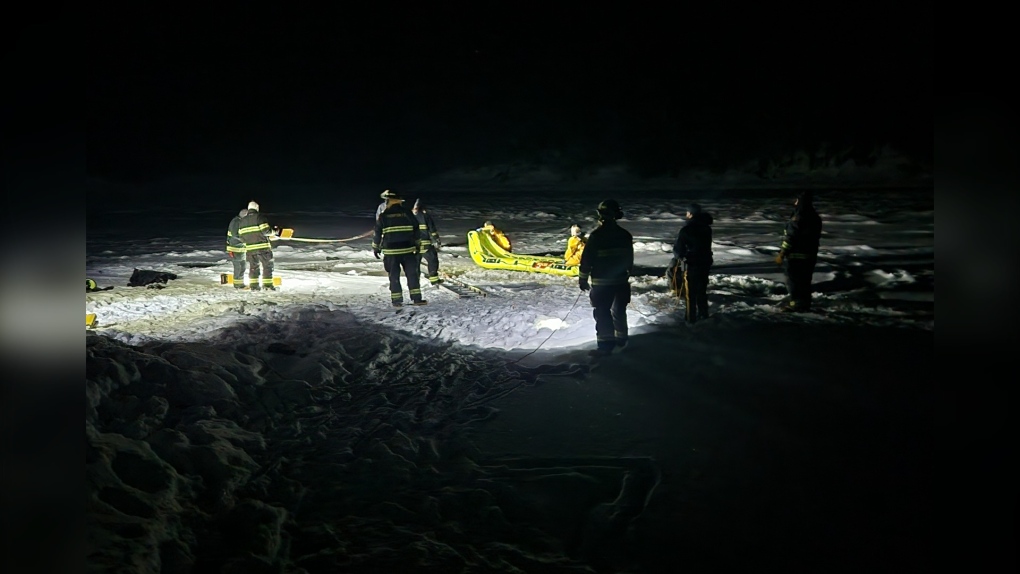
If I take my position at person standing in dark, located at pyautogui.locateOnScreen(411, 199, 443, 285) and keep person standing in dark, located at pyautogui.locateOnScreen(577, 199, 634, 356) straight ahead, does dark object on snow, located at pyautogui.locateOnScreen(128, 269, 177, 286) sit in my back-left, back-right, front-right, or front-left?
back-right

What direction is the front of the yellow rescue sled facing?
to the viewer's left

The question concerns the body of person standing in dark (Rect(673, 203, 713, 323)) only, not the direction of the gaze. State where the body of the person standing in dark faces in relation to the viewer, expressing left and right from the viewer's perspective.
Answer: facing away from the viewer and to the left of the viewer

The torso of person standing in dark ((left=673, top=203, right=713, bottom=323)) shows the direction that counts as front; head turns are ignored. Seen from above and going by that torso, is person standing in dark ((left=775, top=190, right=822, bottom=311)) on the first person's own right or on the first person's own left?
on the first person's own right

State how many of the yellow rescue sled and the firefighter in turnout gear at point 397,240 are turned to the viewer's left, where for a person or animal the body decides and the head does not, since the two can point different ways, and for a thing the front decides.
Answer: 1

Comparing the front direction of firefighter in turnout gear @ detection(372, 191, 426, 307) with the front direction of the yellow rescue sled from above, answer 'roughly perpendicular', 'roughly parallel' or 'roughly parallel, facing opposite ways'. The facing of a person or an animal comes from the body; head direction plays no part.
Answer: roughly perpendicular

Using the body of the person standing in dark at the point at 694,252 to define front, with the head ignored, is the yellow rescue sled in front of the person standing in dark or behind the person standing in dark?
in front
